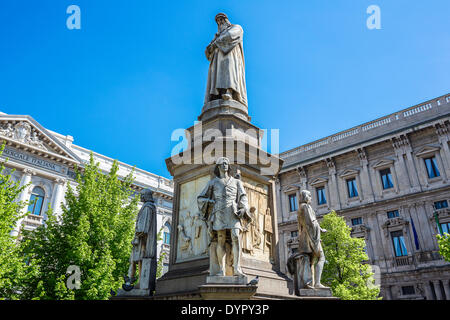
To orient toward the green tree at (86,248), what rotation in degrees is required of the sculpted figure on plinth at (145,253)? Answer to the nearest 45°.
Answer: approximately 90° to its right

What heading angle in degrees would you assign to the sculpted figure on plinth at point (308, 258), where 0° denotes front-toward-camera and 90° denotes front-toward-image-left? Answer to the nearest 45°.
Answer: approximately 270°

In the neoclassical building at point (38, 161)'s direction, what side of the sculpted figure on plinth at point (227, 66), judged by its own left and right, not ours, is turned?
right

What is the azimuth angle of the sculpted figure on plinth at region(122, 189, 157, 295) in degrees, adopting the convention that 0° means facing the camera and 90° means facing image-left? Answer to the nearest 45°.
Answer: approximately 90°

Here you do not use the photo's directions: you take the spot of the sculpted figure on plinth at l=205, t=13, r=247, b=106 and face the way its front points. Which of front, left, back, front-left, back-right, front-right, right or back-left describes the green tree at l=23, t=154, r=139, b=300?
right

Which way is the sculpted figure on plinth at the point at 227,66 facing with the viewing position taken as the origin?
facing the viewer and to the left of the viewer

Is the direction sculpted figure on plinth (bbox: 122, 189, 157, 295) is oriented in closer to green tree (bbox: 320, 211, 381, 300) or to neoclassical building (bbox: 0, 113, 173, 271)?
the neoclassical building

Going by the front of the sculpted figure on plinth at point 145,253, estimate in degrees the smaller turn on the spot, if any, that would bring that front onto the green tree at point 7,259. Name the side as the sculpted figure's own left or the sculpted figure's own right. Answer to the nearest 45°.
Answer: approximately 45° to the sculpted figure's own right

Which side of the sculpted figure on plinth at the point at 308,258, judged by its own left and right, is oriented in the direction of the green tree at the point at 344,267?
left

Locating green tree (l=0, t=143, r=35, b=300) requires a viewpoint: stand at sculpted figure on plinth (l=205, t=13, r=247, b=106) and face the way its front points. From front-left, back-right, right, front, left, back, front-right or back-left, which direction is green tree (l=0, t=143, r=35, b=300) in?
right

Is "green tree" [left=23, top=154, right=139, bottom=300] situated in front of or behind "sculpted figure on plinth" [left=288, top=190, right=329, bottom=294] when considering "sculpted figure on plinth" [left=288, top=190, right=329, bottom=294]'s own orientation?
behind

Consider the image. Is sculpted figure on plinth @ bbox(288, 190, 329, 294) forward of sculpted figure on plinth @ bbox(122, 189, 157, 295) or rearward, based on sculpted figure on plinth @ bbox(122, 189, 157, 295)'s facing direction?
rearward

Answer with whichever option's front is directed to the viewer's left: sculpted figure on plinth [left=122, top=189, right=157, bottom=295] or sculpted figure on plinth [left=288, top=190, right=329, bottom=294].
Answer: sculpted figure on plinth [left=122, top=189, right=157, bottom=295]

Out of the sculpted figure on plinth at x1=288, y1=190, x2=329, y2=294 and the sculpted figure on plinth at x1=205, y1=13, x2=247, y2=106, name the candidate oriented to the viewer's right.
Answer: the sculpted figure on plinth at x1=288, y1=190, x2=329, y2=294
